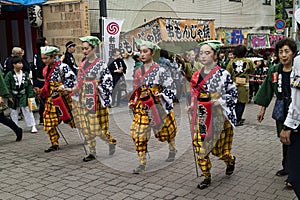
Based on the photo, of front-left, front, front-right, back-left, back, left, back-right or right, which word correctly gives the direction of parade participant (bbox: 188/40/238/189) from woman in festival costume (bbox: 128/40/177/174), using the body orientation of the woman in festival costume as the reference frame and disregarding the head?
left

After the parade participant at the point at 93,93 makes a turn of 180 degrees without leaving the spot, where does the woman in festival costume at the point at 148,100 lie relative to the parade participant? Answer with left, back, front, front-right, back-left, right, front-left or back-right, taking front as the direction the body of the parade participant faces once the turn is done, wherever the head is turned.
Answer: right

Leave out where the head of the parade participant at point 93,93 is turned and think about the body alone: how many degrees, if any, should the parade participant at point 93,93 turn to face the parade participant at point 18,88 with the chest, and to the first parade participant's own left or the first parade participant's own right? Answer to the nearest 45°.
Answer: approximately 90° to the first parade participant's own right

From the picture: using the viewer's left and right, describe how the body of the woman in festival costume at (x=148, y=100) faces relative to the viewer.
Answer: facing the viewer and to the left of the viewer

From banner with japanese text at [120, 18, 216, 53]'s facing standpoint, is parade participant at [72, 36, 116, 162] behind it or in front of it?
in front

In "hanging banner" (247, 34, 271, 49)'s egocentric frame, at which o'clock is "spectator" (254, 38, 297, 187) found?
The spectator is roughly at 12 o'clock from the hanging banner.

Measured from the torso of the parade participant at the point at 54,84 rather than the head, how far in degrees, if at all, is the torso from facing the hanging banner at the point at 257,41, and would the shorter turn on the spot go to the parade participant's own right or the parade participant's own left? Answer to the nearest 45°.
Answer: approximately 180°

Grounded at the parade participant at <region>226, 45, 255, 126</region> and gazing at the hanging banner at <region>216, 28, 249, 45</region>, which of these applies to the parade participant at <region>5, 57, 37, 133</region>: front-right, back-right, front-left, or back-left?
back-left
